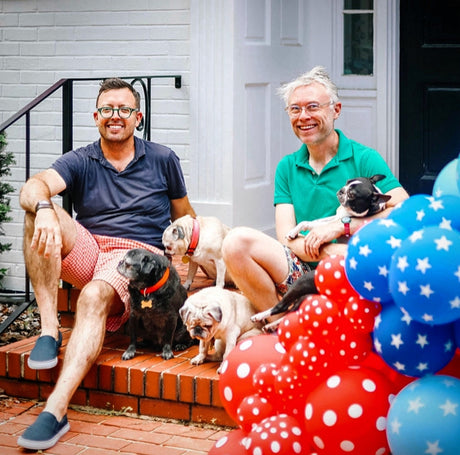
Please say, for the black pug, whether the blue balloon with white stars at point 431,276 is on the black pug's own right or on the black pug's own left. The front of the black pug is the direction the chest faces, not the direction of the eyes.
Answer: on the black pug's own left

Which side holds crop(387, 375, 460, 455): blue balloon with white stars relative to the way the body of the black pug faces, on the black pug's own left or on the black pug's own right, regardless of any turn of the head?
on the black pug's own left

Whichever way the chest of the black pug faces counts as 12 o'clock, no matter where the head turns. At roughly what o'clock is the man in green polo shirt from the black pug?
The man in green polo shirt is roughly at 8 o'clock from the black pug.

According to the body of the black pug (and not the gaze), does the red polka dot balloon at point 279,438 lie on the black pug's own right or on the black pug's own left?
on the black pug's own left

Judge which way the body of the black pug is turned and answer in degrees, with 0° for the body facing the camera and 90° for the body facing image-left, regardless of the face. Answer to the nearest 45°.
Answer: approximately 45°

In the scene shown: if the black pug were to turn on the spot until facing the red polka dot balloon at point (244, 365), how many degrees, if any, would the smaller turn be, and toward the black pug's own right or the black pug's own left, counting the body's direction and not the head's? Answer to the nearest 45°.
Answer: approximately 45° to the black pug's own left

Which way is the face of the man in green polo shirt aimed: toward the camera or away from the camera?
toward the camera

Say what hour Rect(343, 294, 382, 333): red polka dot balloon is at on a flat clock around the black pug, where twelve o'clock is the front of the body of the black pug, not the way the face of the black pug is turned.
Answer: The red polka dot balloon is roughly at 10 o'clock from the black pug.

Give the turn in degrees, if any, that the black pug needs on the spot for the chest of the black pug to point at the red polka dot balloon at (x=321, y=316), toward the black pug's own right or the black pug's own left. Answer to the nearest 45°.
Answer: approximately 45° to the black pug's own left

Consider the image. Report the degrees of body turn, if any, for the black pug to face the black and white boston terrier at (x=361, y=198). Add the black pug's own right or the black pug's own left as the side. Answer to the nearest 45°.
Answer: approximately 90° to the black pug's own left

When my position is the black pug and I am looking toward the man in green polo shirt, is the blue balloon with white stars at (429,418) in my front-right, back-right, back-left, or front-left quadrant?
front-right

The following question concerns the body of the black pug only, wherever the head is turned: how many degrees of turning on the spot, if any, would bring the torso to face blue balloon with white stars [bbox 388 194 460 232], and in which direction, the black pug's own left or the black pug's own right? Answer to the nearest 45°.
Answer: approximately 45° to the black pug's own left
